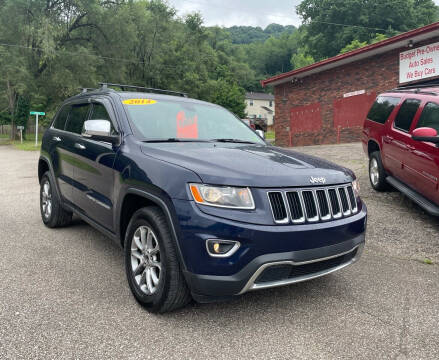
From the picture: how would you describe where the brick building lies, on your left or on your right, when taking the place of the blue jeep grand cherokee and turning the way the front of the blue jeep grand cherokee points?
on your left

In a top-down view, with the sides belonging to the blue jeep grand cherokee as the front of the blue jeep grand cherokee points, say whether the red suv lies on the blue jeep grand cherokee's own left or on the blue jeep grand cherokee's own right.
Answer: on the blue jeep grand cherokee's own left

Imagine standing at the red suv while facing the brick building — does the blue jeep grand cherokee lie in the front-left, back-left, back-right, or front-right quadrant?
back-left

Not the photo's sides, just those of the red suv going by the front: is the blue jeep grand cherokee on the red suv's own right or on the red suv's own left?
on the red suv's own right

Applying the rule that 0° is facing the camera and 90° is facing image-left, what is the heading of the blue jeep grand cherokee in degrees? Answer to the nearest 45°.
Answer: approximately 315°

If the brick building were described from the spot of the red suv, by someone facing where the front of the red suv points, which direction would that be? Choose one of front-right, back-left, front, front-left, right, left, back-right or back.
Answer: back-left
